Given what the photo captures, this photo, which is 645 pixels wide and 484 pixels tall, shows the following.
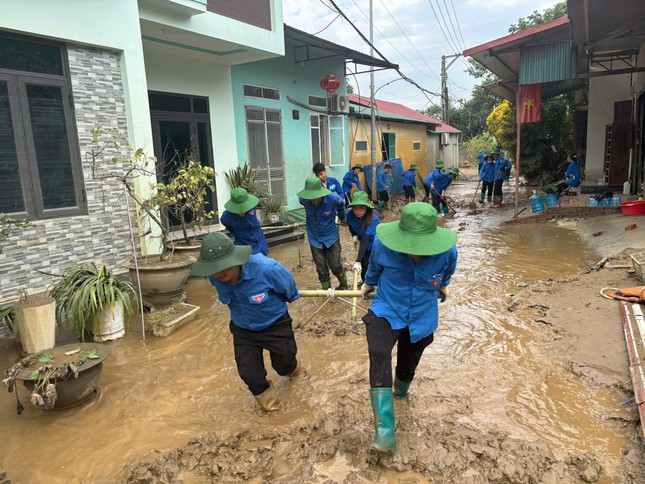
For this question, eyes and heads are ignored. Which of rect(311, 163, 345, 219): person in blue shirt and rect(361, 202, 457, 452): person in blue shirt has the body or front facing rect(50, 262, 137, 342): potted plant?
rect(311, 163, 345, 219): person in blue shirt

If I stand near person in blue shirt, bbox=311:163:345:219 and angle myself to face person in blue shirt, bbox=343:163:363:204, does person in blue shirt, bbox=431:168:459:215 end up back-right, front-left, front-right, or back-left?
front-right

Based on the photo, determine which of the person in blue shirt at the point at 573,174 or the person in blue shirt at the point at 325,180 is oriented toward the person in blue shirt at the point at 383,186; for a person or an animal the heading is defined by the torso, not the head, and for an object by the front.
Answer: the person in blue shirt at the point at 573,174

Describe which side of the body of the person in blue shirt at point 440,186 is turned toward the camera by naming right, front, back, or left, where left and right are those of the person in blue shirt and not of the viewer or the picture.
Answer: right

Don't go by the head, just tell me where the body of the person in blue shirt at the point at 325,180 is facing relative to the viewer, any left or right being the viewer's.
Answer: facing the viewer and to the left of the viewer

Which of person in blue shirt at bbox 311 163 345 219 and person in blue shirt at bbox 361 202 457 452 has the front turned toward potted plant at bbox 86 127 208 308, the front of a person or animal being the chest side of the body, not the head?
person in blue shirt at bbox 311 163 345 219

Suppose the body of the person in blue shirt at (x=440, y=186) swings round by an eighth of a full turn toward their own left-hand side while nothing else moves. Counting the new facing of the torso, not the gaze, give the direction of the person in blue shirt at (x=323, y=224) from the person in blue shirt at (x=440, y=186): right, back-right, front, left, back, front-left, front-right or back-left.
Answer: back-right

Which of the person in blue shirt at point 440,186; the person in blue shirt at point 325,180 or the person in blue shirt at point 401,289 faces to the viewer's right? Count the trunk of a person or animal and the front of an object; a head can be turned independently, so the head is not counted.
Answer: the person in blue shirt at point 440,186

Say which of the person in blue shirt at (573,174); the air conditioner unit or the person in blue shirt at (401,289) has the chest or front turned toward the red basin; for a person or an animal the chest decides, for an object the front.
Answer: the air conditioner unit

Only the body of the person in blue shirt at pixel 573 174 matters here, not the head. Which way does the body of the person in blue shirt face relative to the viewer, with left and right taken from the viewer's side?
facing to the left of the viewer
